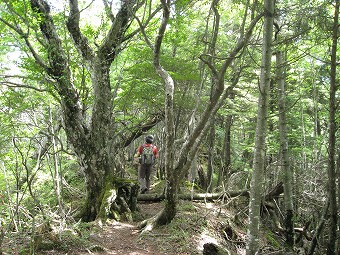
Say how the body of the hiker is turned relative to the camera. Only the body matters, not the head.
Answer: away from the camera

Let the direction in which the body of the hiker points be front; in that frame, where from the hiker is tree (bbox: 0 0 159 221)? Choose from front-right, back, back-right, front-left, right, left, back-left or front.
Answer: back-left
